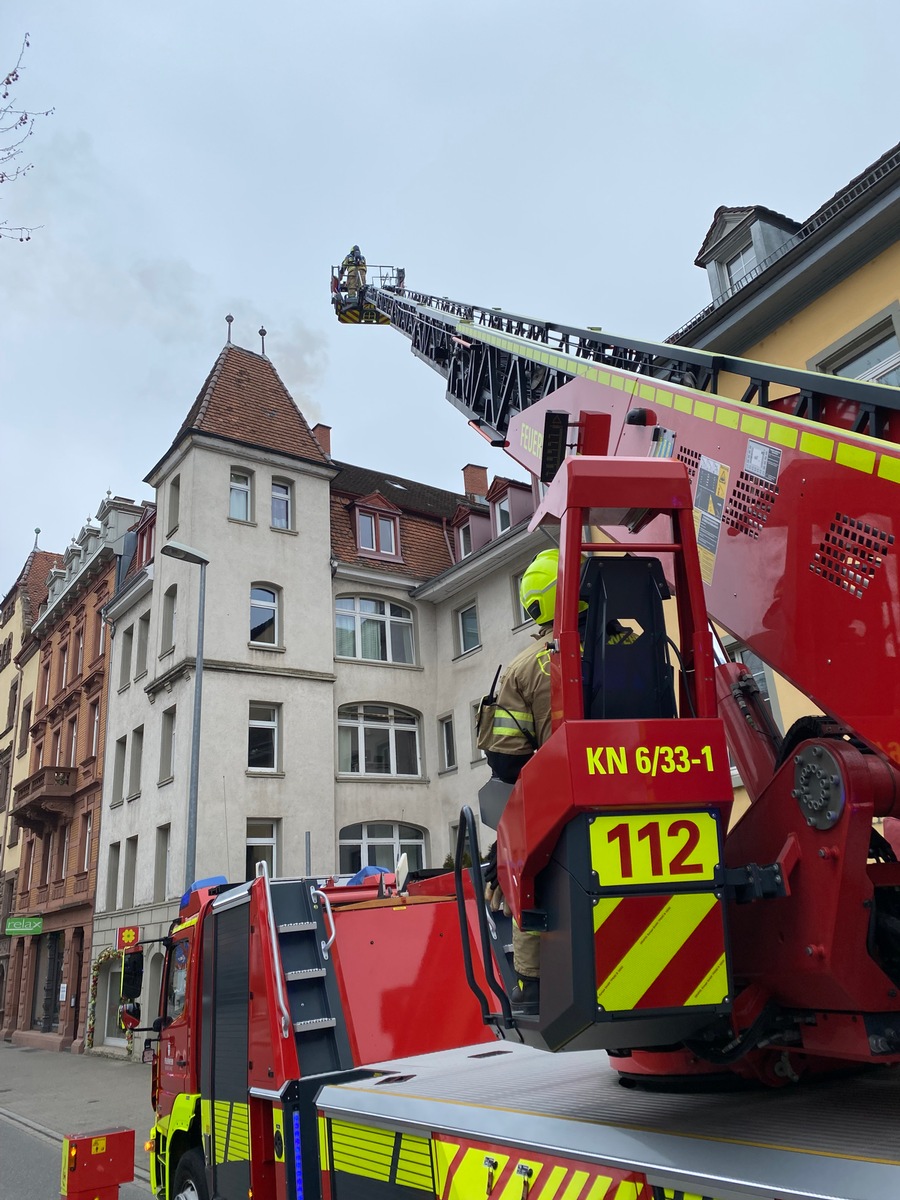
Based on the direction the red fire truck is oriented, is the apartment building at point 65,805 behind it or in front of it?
in front

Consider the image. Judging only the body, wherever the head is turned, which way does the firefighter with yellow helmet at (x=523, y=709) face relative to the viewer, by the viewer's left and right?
facing away from the viewer and to the right of the viewer

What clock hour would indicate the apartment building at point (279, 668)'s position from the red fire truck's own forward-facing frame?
The apartment building is roughly at 1 o'clock from the red fire truck.

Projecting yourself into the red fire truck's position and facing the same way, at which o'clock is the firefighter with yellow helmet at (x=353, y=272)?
The firefighter with yellow helmet is roughly at 1 o'clock from the red fire truck.

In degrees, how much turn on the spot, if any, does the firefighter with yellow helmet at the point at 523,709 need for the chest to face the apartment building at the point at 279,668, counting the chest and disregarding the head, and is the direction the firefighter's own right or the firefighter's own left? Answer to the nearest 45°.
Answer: approximately 45° to the firefighter's own left

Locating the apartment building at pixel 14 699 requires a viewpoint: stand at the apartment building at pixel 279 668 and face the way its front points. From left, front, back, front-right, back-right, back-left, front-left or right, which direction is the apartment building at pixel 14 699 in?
right

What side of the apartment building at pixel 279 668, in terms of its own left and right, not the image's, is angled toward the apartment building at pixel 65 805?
right

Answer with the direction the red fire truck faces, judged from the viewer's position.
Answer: facing away from the viewer and to the left of the viewer

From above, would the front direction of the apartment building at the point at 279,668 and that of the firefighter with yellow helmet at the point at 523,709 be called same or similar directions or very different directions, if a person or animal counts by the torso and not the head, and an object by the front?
very different directions

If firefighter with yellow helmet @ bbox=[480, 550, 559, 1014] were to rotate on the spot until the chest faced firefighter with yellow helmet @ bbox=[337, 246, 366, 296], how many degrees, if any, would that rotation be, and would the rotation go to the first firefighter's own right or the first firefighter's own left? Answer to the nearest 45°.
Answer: approximately 45° to the first firefighter's own left

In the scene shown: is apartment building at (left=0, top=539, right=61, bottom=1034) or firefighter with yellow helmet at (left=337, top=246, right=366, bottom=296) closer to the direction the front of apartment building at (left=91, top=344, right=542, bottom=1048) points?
the firefighter with yellow helmet

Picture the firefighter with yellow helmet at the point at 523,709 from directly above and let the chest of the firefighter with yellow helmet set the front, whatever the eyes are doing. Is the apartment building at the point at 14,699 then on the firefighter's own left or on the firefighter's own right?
on the firefighter's own left

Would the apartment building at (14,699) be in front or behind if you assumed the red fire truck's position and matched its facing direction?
in front

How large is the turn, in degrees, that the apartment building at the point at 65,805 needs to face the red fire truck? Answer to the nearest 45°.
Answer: approximately 45° to its left

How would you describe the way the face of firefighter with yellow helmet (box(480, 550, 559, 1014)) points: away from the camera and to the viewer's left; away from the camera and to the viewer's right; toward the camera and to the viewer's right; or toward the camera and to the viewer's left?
away from the camera and to the viewer's right
